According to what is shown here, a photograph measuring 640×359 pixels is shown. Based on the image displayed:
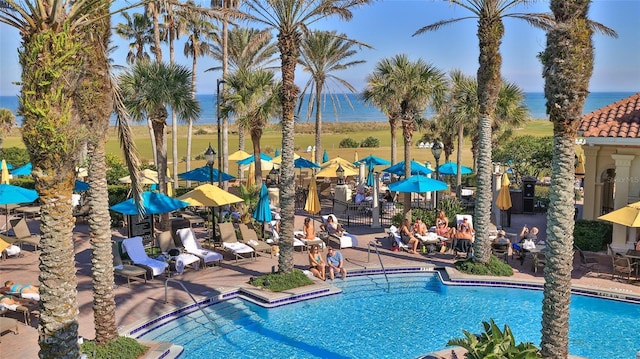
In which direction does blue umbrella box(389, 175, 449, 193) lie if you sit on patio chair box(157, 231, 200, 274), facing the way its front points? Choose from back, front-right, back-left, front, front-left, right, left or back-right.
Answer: front-left

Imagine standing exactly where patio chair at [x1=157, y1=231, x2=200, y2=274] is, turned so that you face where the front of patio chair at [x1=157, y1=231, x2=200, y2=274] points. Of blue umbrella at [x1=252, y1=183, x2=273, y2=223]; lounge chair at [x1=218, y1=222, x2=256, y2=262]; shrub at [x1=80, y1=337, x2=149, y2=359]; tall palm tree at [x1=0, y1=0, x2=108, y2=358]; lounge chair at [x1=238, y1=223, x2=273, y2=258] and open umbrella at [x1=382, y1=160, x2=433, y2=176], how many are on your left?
4

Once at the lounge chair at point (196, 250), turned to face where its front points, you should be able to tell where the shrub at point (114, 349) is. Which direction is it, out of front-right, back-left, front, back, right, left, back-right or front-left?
front-right

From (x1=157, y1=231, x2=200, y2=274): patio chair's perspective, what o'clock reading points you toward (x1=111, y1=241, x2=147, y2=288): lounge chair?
The lounge chair is roughly at 3 o'clock from the patio chair.

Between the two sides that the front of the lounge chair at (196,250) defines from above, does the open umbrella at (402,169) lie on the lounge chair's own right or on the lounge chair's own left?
on the lounge chair's own left

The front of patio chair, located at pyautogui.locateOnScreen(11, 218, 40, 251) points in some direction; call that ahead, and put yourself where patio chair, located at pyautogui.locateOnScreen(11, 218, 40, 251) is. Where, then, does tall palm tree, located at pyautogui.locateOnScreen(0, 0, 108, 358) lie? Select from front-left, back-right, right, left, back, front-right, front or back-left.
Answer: front-right

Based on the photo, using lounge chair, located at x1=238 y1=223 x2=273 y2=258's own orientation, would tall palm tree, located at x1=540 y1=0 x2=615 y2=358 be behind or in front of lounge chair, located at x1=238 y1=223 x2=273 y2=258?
in front

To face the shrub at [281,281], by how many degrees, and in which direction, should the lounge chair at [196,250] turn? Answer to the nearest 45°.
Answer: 0° — it already faces it

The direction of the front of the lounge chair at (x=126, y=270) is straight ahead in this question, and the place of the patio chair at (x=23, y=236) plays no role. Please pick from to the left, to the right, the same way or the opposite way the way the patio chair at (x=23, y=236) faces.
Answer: the same way

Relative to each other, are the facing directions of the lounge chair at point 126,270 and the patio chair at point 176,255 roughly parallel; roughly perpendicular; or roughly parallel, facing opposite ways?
roughly parallel

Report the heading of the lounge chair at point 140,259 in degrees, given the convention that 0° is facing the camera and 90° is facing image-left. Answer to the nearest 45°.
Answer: approximately 315°

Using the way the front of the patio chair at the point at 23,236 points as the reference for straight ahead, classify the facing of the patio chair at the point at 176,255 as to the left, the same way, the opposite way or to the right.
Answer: the same way

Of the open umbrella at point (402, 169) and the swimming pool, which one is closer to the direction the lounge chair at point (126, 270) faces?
the swimming pool

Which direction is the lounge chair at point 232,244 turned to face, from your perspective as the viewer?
facing the viewer and to the right of the viewer

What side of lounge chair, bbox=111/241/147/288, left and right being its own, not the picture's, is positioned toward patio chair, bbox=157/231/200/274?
left
